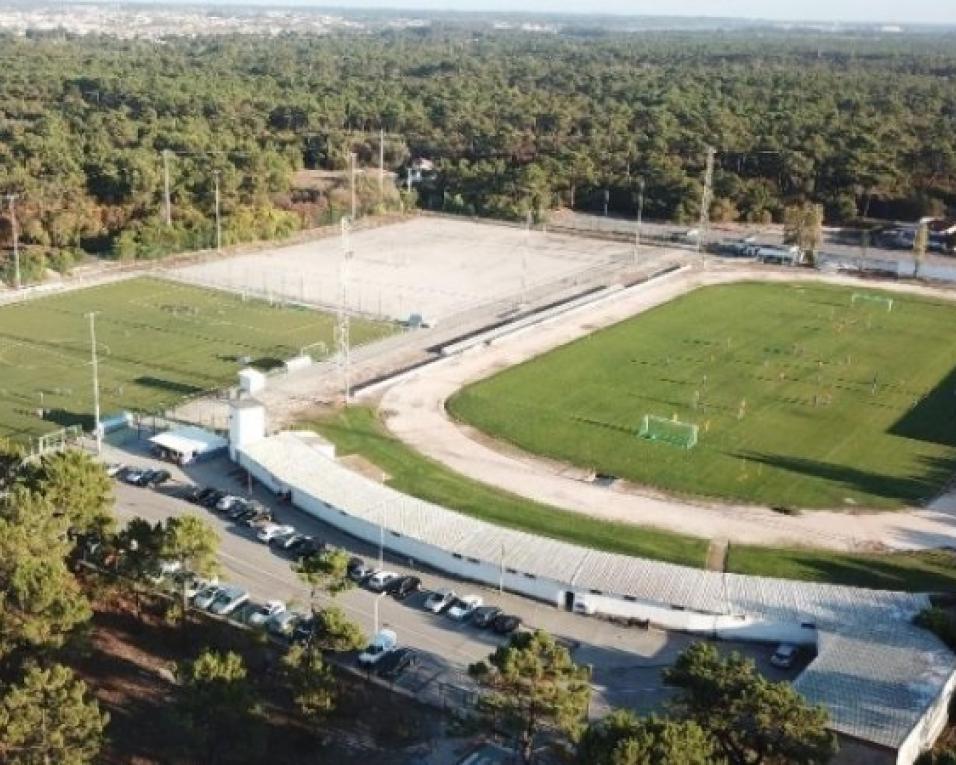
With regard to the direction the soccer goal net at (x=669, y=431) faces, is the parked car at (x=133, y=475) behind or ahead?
behind

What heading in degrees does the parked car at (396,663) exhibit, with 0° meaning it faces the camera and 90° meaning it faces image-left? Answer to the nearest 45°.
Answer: approximately 45°

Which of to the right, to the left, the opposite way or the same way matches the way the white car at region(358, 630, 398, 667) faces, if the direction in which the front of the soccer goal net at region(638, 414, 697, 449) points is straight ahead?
the opposite way

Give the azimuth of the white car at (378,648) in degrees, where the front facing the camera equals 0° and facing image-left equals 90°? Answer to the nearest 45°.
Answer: approximately 45°

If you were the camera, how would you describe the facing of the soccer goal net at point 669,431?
facing away from the viewer and to the right of the viewer

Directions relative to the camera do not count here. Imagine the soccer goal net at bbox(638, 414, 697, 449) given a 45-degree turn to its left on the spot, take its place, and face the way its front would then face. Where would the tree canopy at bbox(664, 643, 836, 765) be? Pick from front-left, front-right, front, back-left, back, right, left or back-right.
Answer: back

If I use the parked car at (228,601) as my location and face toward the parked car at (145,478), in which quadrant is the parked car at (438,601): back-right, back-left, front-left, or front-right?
back-right

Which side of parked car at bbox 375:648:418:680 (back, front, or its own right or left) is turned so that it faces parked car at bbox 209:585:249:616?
right
